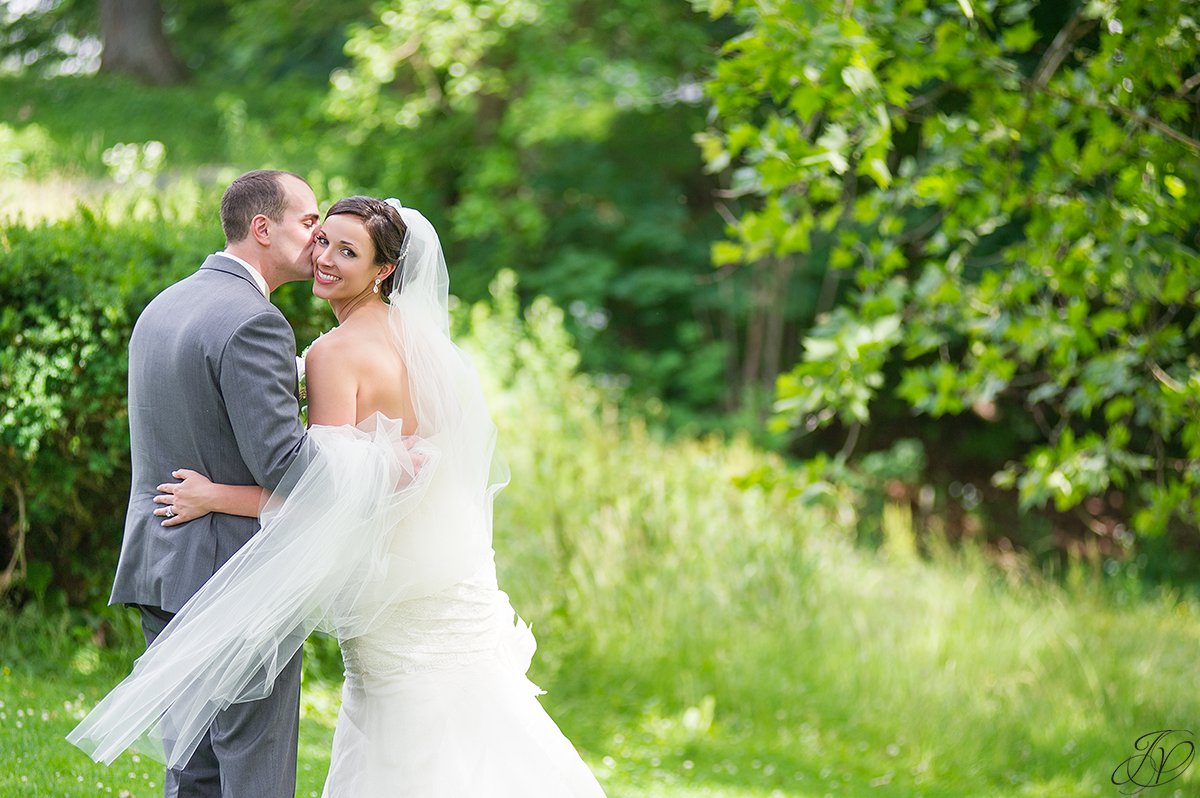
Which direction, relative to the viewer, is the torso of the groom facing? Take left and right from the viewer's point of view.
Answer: facing away from the viewer and to the right of the viewer

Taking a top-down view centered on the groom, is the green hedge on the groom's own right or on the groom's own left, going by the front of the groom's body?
on the groom's own left

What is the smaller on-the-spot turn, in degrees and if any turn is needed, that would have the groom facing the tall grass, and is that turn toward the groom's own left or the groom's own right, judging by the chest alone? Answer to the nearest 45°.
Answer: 0° — they already face it

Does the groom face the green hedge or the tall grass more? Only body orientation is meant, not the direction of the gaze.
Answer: the tall grass

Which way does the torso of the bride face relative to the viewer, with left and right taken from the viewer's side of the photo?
facing away from the viewer and to the left of the viewer

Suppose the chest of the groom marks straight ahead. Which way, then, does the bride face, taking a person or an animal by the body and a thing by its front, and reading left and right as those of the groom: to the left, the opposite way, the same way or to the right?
to the left

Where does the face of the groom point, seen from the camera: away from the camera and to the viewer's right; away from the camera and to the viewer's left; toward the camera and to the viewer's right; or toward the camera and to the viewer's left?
away from the camera and to the viewer's right
